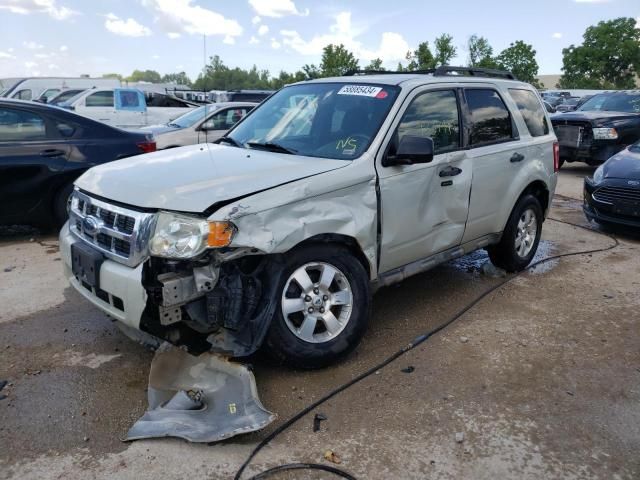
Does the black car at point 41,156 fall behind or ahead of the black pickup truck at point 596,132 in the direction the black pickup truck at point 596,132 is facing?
ahead

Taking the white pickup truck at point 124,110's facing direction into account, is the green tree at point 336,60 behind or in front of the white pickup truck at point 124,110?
behind

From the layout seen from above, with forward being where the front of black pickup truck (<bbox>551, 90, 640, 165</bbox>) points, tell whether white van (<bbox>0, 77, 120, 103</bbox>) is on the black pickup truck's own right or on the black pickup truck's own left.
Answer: on the black pickup truck's own right

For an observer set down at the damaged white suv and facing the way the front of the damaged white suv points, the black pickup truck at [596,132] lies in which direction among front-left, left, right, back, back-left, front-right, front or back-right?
back

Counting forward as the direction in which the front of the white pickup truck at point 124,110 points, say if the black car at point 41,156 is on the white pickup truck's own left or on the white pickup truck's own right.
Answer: on the white pickup truck's own left

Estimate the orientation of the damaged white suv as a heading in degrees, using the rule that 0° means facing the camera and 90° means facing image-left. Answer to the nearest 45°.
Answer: approximately 45°

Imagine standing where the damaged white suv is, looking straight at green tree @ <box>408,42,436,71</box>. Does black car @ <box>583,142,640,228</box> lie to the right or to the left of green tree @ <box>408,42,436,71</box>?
right

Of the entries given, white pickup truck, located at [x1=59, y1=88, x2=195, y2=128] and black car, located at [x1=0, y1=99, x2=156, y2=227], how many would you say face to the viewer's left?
2

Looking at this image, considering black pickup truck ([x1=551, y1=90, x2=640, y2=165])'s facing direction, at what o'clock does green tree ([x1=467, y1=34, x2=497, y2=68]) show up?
The green tree is roughly at 4 o'clock from the black pickup truck.

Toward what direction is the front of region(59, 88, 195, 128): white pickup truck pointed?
to the viewer's left

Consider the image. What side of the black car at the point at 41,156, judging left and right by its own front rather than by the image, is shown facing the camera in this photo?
left

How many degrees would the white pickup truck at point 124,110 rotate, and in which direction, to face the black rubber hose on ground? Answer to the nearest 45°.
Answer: approximately 90° to its left

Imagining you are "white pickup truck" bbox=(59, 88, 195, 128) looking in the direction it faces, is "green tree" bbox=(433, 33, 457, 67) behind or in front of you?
behind
